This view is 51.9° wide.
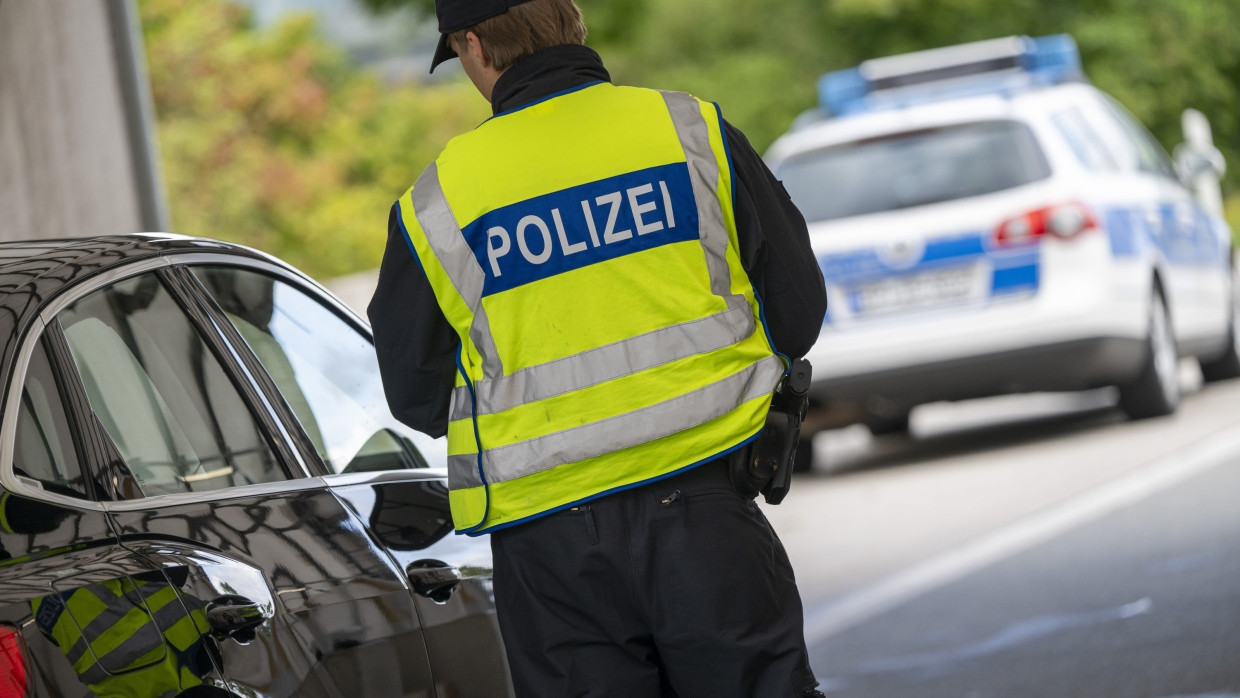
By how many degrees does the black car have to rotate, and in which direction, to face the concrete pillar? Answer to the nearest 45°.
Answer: approximately 45° to its left

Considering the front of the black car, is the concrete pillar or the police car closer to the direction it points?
the police car

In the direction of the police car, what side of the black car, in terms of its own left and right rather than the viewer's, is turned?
front

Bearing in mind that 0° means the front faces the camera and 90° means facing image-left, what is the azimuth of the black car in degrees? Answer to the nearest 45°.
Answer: approximately 225°

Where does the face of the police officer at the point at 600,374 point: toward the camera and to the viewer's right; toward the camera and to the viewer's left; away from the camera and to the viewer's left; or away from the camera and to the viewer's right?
away from the camera and to the viewer's left
